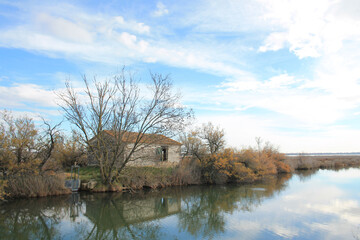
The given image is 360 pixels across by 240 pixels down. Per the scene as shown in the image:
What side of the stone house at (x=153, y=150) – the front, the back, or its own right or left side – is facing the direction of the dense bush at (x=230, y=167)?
left

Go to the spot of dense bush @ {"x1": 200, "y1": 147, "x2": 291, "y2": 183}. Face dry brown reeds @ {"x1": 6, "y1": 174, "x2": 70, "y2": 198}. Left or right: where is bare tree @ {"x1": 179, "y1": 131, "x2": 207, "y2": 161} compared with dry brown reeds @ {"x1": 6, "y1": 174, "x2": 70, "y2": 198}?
right

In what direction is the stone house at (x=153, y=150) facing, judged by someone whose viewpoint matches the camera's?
facing the viewer

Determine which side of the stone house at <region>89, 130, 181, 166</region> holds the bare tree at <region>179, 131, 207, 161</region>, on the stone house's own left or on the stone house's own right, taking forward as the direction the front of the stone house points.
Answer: on the stone house's own left
